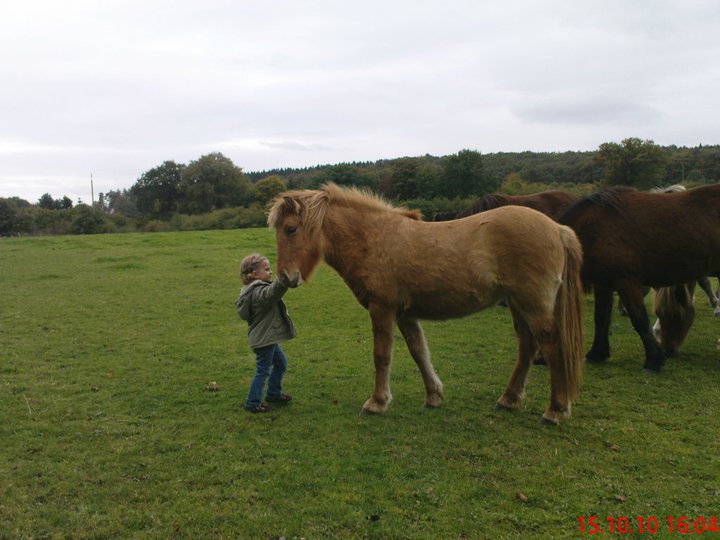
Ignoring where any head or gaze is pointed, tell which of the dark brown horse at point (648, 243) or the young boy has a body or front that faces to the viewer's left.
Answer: the dark brown horse

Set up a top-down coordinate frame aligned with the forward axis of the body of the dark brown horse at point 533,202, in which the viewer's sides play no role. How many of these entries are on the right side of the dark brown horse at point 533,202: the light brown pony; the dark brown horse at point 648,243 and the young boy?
0

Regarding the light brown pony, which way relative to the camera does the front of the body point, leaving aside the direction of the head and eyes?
to the viewer's left

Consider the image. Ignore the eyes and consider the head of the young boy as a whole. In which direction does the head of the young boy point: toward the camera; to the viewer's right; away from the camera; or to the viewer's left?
to the viewer's right

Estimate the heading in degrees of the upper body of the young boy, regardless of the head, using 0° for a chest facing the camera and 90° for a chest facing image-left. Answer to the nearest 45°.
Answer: approximately 270°

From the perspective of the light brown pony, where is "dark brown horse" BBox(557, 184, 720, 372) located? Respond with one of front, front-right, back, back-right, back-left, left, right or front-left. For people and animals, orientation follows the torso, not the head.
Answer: back-right

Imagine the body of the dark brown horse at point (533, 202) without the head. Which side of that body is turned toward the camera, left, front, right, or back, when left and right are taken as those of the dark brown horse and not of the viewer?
left

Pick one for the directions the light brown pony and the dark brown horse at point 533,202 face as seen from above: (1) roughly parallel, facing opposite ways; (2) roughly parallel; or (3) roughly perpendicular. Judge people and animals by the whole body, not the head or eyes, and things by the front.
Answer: roughly parallel

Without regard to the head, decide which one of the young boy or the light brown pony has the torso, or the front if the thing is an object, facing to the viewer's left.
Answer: the light brown pony

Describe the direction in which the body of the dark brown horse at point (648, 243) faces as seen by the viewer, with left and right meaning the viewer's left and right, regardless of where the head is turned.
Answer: facing to the left of the viewer

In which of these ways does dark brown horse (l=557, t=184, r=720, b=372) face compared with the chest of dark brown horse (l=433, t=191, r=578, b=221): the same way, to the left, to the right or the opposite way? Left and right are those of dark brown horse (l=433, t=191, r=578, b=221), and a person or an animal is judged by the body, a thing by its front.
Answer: the same way
